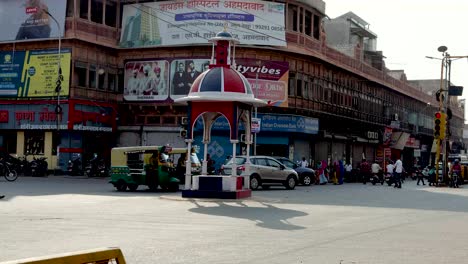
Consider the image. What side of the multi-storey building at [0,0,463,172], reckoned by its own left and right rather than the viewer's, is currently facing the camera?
front

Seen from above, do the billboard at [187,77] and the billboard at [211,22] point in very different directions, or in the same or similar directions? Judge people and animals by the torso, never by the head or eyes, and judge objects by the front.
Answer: same or similar directions

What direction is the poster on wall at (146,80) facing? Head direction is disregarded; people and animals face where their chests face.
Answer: toward the camera

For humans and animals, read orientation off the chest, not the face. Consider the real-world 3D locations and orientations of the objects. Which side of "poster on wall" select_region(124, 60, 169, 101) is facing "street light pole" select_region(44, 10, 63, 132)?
right

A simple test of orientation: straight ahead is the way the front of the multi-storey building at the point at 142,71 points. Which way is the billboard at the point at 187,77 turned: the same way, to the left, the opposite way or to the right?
the same way

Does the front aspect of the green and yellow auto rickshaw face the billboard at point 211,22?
no

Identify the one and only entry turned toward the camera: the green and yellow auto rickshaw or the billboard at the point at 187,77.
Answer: the billboard

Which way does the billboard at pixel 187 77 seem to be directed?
toward the camera

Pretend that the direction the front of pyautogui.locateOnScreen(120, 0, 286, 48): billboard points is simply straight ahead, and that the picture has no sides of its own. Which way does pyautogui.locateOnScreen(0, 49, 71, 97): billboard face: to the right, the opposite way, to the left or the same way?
the same way

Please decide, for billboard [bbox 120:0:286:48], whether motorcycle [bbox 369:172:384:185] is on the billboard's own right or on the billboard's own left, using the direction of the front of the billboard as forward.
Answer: on the billboard's own left

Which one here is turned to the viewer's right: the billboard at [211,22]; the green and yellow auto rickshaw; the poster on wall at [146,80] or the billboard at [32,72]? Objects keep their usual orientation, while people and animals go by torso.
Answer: the green and yellow auto rickshaw

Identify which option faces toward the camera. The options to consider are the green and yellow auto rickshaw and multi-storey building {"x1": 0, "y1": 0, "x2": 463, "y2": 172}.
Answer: the multi-storey building

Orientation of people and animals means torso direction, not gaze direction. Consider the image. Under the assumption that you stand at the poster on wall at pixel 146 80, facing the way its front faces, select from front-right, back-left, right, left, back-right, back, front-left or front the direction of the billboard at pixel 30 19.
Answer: right

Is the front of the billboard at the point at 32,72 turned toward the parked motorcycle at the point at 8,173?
yes

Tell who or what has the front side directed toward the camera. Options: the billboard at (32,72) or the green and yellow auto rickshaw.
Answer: the billboard

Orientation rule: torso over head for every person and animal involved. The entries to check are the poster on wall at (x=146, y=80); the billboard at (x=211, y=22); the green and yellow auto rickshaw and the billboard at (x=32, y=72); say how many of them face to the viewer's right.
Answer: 1

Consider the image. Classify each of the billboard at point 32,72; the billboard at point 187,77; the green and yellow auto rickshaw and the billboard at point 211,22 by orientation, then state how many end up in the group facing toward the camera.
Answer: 3
